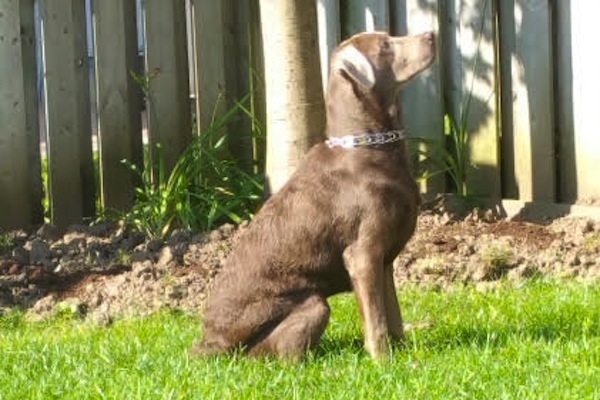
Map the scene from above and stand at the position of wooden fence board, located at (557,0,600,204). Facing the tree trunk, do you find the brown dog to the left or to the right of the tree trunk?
left

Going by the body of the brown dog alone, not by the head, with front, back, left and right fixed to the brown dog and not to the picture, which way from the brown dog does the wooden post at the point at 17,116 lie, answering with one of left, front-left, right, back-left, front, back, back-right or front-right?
back-left

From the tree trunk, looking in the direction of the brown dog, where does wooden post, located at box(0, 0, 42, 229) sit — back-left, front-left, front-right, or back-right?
back-right

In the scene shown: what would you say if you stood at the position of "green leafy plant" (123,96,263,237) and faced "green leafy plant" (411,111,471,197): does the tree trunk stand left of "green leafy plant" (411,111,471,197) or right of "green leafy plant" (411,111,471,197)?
right

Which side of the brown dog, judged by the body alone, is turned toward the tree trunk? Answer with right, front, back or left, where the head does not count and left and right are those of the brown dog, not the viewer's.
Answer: left

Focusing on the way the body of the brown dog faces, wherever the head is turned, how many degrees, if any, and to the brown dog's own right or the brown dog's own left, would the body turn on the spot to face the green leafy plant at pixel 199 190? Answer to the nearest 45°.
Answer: approximately 90° to the brown dog's own left

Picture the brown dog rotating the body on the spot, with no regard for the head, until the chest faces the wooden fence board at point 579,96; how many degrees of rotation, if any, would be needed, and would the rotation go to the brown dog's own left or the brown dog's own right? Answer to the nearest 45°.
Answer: approximately 45° to the brown dog's own left

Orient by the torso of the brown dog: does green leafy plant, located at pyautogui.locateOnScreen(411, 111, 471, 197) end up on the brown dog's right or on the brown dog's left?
on the brown dog's left

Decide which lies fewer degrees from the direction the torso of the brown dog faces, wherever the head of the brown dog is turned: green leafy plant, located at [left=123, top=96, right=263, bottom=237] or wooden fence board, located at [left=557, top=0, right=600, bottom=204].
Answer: the wooden fence board

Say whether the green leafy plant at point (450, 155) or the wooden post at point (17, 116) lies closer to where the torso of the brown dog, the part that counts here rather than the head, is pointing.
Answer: the green leafy plant

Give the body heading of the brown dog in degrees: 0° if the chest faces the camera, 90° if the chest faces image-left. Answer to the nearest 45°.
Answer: approximately 270°
